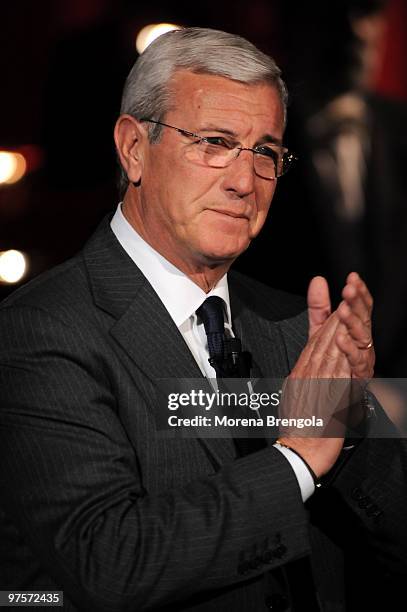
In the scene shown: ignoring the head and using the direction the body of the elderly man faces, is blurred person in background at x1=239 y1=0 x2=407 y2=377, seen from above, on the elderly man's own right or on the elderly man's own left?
on the elderly man's own left

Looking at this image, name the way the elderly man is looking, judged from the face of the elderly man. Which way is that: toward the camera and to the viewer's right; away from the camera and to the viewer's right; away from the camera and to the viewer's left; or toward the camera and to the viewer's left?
toward the camera and to the viewer's right

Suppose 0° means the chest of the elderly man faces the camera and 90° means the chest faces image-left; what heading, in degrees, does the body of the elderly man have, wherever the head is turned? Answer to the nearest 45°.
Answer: approximately 315°
